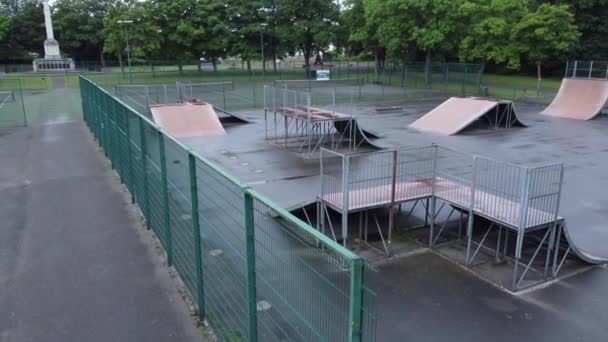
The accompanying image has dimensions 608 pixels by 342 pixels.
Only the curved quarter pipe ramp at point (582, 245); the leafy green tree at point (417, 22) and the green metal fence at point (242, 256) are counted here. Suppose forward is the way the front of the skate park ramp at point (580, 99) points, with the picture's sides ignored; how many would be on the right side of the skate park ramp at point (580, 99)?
1

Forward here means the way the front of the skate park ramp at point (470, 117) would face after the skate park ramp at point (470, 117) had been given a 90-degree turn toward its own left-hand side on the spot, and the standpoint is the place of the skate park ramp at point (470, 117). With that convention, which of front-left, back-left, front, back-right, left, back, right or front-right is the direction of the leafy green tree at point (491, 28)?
back-left

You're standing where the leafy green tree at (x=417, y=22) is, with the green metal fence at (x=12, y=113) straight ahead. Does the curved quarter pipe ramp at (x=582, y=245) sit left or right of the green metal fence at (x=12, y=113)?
left

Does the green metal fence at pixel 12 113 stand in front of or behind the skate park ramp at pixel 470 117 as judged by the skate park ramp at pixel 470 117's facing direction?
in front

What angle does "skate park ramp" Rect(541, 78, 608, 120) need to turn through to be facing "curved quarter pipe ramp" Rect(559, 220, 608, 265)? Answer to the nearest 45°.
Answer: approximately 45° to its left

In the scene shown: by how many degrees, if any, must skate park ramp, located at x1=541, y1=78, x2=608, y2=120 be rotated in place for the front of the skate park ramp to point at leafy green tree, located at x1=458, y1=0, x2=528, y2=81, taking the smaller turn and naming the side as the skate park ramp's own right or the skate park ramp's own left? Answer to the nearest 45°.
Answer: approximately 90° to the skate park ramp's own right

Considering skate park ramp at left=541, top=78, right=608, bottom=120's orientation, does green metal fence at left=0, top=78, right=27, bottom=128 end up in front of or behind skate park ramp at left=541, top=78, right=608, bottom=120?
in front

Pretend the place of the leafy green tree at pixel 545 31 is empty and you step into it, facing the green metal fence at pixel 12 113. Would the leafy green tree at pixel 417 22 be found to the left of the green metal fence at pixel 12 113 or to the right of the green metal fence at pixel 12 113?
right

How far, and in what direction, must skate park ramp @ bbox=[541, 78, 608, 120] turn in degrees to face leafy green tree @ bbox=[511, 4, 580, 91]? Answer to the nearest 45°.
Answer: approximately 135° to its right

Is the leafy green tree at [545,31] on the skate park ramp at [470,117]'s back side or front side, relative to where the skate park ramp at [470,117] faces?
on the back side

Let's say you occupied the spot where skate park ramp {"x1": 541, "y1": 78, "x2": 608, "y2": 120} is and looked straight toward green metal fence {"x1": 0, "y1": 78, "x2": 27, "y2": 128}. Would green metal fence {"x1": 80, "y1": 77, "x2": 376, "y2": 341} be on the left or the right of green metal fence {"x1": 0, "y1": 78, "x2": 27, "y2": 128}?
left

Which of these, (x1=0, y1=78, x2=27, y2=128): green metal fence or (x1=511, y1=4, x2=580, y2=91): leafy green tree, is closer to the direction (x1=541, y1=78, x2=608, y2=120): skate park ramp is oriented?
the green metal fence

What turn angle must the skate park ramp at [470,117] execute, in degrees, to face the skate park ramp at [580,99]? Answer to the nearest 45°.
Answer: approximately 180°

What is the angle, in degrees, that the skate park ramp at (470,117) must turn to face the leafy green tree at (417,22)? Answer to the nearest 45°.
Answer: approximately 135° to its right

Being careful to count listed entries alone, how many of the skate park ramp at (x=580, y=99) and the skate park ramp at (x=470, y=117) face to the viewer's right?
0
